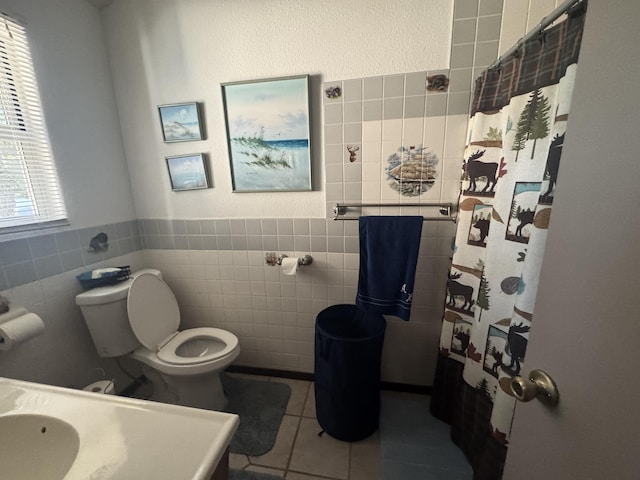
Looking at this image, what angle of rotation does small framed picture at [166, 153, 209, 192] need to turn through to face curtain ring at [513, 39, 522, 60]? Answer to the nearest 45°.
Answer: approximately 45° to its left

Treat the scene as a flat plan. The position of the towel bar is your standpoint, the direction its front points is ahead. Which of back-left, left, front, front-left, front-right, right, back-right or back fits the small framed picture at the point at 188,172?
right

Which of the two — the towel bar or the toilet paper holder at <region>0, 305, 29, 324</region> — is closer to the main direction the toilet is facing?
the towel bar

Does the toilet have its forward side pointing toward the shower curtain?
yes

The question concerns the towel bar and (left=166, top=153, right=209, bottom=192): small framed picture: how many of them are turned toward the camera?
2

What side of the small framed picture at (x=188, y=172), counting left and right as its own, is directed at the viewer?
front

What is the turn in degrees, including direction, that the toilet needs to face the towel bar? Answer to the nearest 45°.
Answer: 0° — it already faces it

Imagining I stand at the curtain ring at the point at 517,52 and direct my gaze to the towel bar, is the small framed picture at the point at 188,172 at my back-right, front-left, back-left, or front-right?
front-left

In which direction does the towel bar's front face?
toward the camera

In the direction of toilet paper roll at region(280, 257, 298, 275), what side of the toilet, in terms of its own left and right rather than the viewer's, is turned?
front

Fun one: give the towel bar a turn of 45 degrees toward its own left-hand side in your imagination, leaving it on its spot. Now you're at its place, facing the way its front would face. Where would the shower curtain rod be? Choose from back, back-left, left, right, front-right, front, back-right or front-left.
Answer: front

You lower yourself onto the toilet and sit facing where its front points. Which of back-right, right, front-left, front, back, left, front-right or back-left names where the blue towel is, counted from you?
front

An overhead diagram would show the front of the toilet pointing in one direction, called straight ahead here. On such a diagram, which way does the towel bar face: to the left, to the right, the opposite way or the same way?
to the right

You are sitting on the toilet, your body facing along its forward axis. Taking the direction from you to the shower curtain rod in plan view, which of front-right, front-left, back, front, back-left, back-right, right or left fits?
front
